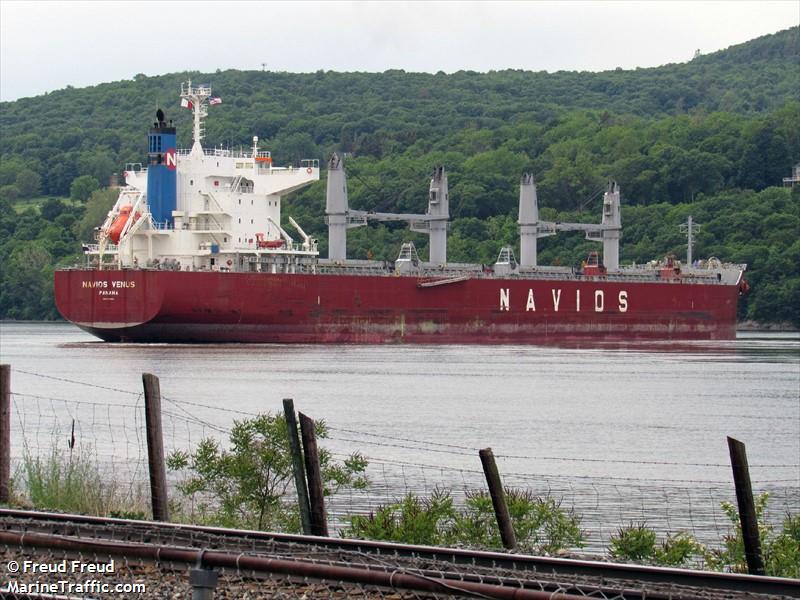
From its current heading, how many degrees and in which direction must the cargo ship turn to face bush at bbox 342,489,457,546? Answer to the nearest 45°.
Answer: approximately 135° to its right

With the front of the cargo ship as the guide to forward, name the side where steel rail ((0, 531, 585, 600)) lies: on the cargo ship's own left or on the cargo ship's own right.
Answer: on the cargo ship's own right

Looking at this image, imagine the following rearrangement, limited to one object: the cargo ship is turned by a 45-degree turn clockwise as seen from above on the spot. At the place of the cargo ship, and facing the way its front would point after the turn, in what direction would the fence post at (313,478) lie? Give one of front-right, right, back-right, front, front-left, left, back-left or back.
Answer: right

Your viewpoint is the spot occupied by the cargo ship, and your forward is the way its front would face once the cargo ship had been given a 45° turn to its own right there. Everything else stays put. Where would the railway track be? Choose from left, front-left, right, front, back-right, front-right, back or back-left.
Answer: right

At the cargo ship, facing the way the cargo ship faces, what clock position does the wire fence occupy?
The wire fence is roughly at 4 o'clock from the cargo ship.

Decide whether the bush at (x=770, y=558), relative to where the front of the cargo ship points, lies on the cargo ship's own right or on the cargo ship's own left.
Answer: on the cargo ship's own right

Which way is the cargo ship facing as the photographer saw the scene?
facing away from the viewer and to the right of the viewer

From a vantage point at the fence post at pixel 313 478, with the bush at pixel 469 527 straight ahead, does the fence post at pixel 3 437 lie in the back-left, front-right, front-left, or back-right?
back-left

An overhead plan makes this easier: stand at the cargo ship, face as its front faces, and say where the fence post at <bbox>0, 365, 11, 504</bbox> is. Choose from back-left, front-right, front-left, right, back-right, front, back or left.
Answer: back-right

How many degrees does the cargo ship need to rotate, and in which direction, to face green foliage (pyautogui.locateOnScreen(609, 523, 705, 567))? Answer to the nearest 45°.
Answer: approximately 135° to its right
